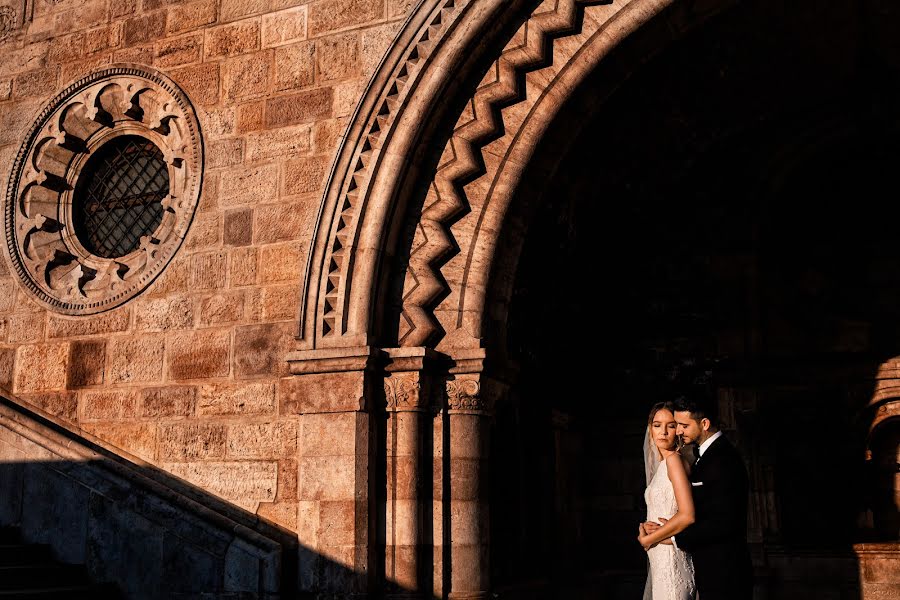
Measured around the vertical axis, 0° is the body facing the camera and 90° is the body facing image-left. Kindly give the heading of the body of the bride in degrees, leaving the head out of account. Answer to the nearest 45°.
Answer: approximately 45°

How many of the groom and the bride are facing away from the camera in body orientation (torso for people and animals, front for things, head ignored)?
0

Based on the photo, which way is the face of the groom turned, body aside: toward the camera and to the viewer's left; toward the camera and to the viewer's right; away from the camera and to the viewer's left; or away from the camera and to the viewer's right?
toward the camera and to the viewer's left

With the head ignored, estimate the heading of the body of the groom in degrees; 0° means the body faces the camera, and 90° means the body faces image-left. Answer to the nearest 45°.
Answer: approximately 90°
